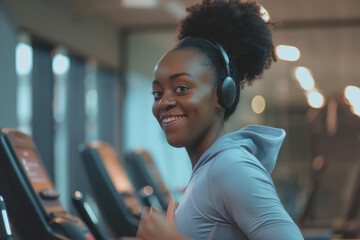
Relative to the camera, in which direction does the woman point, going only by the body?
to the viewer's left

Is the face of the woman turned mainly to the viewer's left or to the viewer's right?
to the viewer's left
